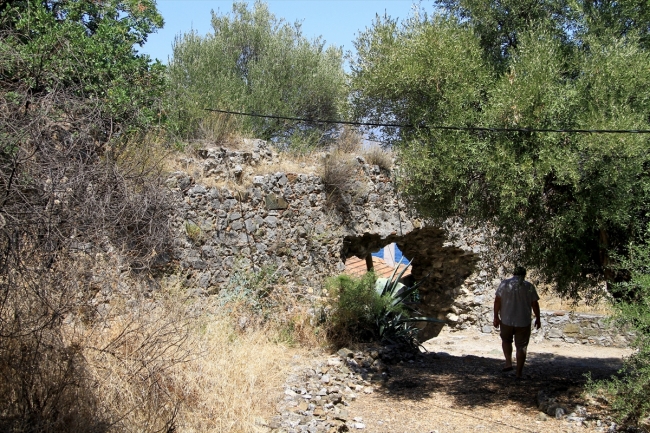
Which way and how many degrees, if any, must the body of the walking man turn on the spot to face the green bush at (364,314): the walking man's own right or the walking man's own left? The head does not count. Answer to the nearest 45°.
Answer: approximately 90° to the walking man's own left

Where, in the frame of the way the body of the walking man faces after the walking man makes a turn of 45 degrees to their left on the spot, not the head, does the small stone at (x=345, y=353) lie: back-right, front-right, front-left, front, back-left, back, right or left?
front-left

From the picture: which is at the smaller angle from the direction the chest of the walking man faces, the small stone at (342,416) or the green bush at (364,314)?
the green bush

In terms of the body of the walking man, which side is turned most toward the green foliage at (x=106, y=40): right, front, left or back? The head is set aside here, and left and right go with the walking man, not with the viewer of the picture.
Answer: left

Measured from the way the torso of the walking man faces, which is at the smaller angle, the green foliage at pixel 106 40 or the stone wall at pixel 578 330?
the stone wall

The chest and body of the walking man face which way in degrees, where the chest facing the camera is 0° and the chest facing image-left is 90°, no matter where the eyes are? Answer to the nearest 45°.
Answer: approximately 180°

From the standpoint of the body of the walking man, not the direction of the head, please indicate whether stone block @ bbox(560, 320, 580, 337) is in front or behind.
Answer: in front
